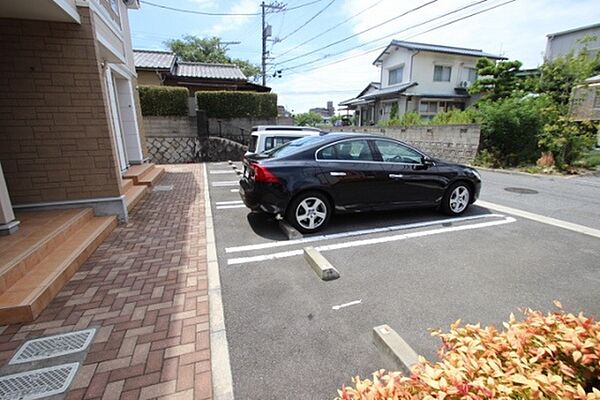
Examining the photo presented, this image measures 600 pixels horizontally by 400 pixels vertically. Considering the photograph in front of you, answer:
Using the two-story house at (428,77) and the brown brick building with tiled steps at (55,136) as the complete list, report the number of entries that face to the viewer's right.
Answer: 1

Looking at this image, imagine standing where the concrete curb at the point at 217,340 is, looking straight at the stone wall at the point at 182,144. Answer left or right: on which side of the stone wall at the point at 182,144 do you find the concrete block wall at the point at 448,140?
right

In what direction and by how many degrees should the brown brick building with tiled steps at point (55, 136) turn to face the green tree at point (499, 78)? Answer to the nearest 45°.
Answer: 0° — it already faces it

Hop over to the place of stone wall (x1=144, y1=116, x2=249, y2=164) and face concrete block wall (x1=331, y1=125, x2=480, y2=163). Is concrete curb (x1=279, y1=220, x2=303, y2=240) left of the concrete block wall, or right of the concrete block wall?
right

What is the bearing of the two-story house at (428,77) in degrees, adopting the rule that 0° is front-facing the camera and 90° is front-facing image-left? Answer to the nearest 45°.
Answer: approximately 45°

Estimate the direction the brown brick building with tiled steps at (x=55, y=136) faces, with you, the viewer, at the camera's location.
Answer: facing to the right of the viewer

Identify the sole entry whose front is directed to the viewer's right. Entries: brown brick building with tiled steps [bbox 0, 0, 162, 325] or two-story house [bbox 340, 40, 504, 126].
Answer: brown brick building with tiled steps [bbox 0, 0, 162, 325]

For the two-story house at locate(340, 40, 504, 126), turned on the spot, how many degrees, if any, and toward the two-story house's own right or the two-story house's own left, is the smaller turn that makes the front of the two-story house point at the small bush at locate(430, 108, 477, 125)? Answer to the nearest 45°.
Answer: approximately 45° to the two-story house's own left

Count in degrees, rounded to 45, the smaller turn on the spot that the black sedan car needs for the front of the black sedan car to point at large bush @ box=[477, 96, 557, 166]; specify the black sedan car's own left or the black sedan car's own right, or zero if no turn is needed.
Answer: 0° — it already faces it

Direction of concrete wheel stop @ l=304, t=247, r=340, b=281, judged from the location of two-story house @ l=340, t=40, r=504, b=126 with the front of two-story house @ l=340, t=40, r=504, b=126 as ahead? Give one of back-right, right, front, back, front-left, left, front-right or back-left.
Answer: front-left

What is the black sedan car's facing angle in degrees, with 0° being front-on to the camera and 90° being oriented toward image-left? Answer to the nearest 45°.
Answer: approximately 225°
